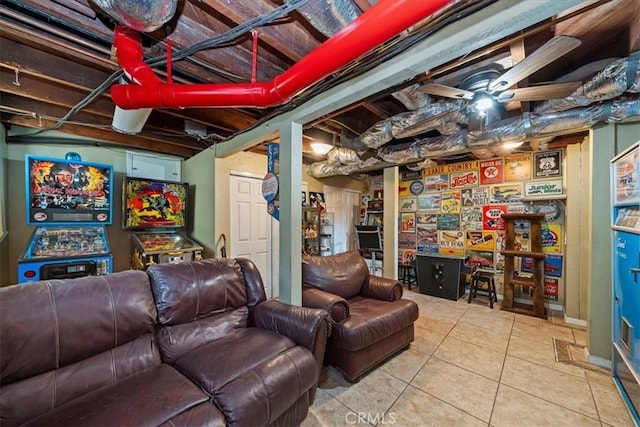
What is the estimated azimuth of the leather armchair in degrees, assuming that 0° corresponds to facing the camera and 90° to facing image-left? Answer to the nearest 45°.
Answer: approximately 315°

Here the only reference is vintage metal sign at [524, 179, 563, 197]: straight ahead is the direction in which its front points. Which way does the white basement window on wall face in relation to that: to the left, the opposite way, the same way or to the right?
to the left

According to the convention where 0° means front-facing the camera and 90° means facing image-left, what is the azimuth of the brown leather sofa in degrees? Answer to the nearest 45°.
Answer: approximately 315°

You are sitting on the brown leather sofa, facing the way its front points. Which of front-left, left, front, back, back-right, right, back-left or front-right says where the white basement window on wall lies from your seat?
back-left

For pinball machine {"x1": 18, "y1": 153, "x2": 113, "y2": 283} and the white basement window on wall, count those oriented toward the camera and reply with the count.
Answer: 2

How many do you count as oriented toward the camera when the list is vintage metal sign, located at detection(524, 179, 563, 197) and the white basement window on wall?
2

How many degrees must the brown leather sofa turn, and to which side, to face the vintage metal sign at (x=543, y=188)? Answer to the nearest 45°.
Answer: approximately 45° to its left

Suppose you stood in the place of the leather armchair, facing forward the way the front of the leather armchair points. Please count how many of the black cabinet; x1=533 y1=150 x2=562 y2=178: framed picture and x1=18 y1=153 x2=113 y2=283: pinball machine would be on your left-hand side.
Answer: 2

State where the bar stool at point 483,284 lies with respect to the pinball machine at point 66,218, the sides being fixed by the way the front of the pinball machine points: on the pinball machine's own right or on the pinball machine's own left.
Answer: on the pinball machine's own left

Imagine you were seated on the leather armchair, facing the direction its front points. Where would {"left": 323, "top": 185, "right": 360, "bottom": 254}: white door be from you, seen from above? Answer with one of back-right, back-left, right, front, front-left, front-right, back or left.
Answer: back-left

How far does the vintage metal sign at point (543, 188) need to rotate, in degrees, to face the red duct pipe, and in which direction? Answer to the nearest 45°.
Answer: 0° — it already faces it

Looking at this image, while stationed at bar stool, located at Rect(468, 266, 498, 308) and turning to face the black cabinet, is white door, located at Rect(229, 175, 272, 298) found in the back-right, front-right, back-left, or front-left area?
front-left

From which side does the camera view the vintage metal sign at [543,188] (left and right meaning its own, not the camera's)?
front

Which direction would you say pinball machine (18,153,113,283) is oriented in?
toward the camera
